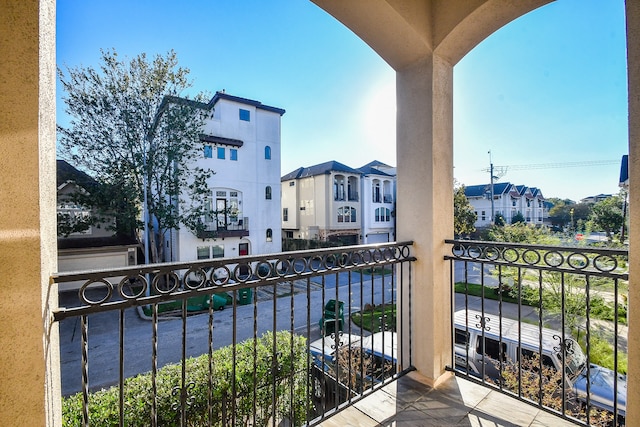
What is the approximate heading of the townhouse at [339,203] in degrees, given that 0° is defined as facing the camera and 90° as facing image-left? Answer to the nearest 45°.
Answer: approximately 315°

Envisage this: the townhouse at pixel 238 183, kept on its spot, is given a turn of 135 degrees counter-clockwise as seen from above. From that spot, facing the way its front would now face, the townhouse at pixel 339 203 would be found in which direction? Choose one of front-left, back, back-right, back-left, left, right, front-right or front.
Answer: front-right

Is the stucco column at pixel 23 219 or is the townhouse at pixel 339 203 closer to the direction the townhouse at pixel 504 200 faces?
the stucco column

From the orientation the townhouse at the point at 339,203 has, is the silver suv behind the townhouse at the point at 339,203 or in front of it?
in front

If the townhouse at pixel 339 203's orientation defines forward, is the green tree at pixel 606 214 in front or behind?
in front

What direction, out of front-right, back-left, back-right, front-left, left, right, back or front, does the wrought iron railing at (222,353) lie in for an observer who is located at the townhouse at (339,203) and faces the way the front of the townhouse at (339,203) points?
front-right

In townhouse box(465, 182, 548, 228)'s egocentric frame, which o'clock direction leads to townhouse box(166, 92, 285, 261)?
townhouse box(166, 92, 285, 261) is roughly at 3 o'clock from townhouse box(465, 182, 548, 228).

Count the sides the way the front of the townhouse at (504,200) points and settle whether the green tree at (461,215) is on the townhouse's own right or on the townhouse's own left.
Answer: on the townhouse's own right

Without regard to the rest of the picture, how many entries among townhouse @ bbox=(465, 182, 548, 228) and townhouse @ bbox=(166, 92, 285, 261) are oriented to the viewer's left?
0
